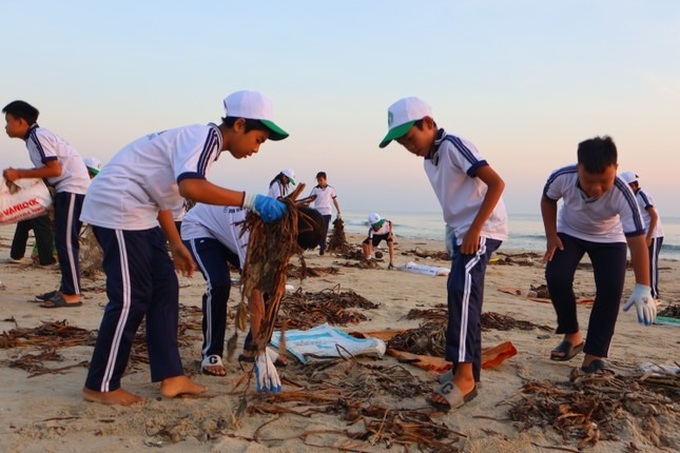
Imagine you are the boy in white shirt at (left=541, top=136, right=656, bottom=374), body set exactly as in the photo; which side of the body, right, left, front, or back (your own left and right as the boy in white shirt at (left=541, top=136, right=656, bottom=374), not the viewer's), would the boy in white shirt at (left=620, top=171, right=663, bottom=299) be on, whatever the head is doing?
back

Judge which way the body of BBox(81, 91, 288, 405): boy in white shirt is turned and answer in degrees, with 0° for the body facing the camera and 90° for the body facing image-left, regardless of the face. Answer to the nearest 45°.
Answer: approximately 270°

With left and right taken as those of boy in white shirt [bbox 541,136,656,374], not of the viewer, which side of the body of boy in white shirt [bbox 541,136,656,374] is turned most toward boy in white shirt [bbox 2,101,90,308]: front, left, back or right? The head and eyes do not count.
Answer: right

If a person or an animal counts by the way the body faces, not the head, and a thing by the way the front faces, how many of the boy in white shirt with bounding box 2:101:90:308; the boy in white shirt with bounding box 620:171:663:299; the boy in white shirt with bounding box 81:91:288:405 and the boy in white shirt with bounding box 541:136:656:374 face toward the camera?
1

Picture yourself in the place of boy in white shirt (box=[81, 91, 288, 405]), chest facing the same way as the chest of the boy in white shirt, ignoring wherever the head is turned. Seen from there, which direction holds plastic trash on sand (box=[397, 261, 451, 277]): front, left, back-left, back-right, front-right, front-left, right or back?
front-left

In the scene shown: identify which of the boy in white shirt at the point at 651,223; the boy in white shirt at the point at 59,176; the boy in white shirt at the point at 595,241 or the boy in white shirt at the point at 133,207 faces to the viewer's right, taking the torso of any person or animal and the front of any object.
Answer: the boy in white shirt at the point at 133,207

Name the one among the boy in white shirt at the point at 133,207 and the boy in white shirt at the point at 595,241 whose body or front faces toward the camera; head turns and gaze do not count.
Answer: the boy in white shirt at the point at 595,241

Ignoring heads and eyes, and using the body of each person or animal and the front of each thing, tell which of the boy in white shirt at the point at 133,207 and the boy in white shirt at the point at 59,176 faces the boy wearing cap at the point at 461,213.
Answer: the boy in white shirt at the point at 133,207

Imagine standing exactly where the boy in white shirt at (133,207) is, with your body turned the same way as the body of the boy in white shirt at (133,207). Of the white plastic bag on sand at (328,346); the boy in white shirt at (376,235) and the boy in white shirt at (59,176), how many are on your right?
0

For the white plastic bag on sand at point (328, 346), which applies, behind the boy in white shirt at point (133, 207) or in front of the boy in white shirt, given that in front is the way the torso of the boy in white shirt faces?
in front

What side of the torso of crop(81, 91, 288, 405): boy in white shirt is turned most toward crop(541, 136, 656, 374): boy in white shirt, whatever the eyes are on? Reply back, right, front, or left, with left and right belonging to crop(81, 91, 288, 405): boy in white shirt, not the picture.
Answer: front

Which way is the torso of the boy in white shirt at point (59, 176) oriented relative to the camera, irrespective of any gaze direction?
to the viewer's left

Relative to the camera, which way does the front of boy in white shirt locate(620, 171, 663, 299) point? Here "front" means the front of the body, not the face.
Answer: to the viewer's left

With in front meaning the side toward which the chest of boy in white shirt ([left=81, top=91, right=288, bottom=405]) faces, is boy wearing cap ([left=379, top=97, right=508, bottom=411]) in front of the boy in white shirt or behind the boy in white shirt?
in front
